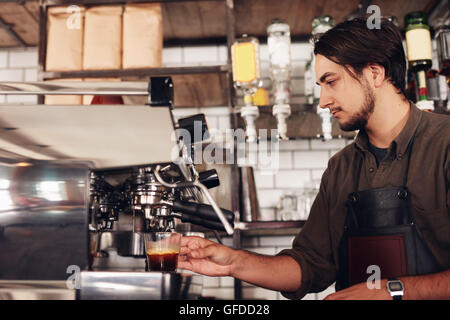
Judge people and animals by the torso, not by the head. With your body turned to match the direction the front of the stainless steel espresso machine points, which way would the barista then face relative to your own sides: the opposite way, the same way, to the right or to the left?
the opposite way

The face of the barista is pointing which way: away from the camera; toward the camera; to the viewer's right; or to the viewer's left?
to the viewer's left

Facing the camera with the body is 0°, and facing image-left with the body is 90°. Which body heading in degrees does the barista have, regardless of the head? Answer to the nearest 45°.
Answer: approximately 45°

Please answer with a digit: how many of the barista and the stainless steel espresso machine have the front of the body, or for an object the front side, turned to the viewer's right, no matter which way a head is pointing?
1

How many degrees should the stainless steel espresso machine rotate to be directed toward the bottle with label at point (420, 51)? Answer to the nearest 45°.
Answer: approximately 45° to its left

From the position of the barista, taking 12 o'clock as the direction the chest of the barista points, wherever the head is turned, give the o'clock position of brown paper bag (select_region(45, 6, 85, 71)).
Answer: The brown paper bag is roughly at 2 o'clock from the barista.

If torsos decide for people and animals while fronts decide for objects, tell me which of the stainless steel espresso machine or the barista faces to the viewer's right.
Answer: the stainless steel espresso machine

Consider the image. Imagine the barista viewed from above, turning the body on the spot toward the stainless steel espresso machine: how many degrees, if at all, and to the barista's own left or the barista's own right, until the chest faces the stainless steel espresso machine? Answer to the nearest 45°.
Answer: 0° — they already face it

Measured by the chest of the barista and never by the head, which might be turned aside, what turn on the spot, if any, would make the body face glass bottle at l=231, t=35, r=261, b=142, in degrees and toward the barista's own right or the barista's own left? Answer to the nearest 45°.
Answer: approximately 90° to the barista's own right

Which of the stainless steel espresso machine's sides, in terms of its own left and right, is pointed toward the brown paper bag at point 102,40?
left

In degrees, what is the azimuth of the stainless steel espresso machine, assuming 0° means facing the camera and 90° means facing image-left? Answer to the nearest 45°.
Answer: approximately 270°

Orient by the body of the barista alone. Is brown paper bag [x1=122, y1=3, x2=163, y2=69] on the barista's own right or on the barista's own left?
on the barista's own right

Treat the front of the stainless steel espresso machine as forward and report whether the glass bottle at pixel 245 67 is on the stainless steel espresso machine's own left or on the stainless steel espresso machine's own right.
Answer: on the stainless steel espresso machine's own left

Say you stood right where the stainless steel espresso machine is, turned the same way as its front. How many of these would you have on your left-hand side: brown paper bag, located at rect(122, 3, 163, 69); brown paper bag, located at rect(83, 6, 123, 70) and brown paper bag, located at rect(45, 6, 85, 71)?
3
